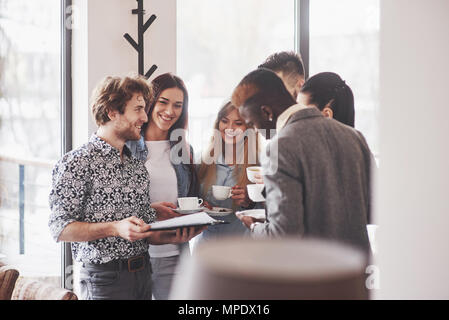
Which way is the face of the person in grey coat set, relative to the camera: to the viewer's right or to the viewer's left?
to the viewer's left

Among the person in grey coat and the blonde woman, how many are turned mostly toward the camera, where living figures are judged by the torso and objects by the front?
1

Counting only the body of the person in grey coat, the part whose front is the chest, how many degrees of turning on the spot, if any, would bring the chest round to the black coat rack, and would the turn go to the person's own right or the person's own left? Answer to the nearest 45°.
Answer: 0° — they already face it

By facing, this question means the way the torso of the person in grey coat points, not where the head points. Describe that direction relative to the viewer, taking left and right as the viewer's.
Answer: facing away from the viewer and to the left of the viewer

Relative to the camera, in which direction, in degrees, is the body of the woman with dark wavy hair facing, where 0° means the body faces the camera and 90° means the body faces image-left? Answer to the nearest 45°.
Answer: approximately 0°
